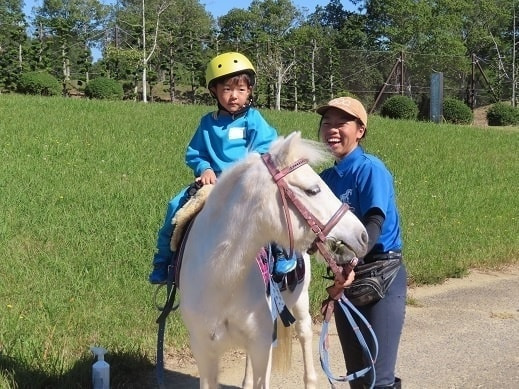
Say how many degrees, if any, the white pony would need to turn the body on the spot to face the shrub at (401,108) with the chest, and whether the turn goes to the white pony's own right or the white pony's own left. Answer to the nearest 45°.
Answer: approximately 180°

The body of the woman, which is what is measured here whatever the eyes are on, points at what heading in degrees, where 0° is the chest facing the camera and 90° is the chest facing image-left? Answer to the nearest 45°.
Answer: approximately 45°

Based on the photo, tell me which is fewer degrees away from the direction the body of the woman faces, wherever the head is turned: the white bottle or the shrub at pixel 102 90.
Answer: the white bottle

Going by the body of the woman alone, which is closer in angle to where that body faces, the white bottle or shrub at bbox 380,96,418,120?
the white bottle

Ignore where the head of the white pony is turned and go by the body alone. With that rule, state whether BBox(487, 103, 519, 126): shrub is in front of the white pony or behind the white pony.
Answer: behind

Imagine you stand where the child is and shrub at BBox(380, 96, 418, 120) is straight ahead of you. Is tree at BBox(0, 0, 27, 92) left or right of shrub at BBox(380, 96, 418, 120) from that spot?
left

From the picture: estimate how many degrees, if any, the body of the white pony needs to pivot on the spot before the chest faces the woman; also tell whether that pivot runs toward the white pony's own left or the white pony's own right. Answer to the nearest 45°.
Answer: approximately 90° to the white pony's own left
